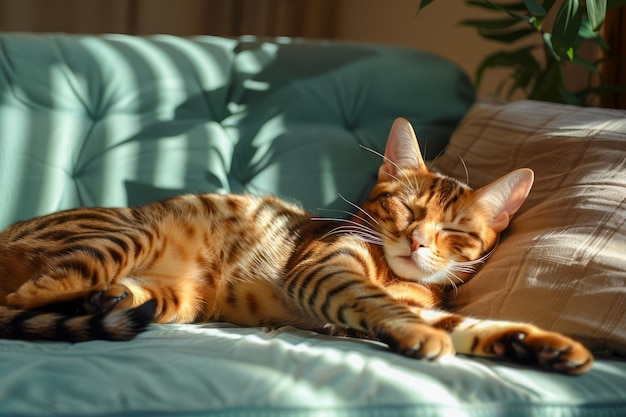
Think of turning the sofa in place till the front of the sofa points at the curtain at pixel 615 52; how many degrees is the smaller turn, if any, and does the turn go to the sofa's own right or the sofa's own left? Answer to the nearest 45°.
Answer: approximately 135° to the sofa's own left

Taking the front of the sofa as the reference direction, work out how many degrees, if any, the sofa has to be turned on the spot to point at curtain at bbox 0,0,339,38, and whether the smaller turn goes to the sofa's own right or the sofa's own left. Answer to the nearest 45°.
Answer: approximately 135° to the sofa's own right

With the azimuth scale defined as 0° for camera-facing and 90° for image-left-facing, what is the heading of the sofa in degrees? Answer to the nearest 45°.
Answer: approximately 0°

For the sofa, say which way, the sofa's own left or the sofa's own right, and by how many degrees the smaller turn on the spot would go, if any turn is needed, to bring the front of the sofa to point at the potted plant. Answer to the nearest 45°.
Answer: approximately 135° to the sofa's own left
